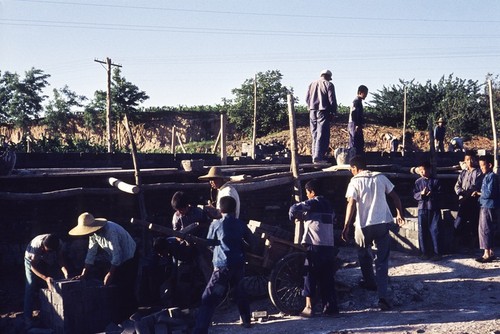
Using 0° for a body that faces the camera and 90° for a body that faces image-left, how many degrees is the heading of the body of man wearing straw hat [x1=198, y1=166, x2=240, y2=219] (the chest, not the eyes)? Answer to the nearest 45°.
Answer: approximately 90°

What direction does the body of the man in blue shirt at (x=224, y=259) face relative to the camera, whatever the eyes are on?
away from the camera

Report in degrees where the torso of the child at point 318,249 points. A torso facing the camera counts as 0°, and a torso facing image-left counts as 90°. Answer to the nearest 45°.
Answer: approximately 135°

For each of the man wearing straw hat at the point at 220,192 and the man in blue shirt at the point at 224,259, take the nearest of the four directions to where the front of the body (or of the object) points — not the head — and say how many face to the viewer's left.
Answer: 1

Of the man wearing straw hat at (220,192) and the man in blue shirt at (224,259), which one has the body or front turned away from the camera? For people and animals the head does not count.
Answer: the man in blue shirt

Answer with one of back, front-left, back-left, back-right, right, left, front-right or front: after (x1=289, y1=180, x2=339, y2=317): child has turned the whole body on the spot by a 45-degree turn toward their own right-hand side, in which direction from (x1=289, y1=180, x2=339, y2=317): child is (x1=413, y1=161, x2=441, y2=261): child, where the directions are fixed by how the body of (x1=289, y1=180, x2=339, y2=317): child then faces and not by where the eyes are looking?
front-right

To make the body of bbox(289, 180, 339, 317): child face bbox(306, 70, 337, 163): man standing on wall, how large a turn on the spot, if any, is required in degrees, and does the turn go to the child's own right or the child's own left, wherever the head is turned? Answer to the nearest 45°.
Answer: approximately 45° to the child's own right

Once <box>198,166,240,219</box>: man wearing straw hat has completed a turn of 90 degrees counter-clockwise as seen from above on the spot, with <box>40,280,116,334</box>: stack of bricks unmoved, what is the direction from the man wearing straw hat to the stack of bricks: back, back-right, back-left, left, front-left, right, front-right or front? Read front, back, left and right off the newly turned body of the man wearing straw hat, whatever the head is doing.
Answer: right

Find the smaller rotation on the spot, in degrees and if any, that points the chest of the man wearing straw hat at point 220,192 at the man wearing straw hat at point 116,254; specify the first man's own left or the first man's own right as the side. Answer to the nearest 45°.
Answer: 0° — they already face them

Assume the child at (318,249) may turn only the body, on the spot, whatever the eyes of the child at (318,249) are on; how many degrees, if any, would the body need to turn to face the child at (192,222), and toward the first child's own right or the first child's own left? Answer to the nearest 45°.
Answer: approximately 45° to the first child's own left

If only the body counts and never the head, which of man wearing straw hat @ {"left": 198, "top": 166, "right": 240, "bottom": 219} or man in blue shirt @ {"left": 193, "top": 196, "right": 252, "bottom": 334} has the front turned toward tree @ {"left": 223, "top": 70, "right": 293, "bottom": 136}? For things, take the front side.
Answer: the man in blue shirt

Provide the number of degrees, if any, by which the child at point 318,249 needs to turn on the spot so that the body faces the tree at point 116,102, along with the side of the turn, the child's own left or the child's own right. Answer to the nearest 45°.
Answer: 0° — they already face it

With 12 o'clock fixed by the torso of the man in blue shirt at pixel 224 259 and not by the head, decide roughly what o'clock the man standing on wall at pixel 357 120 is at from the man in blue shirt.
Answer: The man standing on wall is roughly at 1 o'clock from the man in blue shirt.
